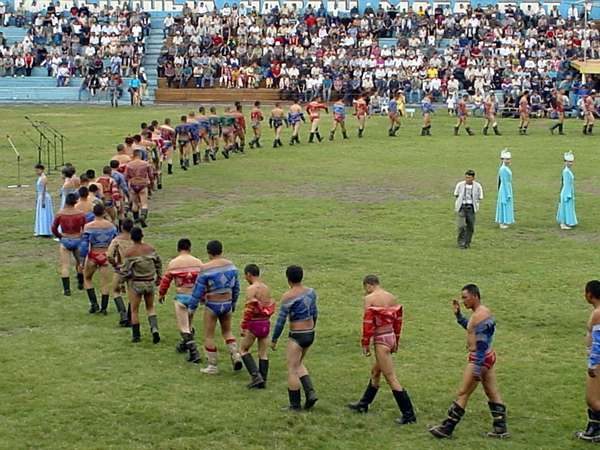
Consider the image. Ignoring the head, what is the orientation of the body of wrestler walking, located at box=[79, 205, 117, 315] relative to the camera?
away from the camera

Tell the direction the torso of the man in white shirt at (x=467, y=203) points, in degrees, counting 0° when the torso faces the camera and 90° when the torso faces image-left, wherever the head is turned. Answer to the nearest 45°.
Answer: approximately 0°

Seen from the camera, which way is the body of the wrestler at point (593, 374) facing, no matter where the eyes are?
to the viewer's left

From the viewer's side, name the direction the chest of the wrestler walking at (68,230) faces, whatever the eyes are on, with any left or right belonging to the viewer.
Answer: facing away from the viewer

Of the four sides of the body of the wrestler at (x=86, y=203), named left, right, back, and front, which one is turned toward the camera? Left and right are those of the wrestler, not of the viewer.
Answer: back

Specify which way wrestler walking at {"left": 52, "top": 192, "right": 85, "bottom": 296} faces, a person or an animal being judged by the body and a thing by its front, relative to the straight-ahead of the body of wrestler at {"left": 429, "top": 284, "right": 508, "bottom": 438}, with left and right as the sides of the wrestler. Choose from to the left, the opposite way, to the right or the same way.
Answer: to the right

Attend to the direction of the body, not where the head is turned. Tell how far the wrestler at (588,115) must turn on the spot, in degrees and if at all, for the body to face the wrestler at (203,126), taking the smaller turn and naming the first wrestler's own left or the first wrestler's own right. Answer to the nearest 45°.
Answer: approximately 135° to the first wrestler's own right
